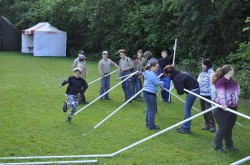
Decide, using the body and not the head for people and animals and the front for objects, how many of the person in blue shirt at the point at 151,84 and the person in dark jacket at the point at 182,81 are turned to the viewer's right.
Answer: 1

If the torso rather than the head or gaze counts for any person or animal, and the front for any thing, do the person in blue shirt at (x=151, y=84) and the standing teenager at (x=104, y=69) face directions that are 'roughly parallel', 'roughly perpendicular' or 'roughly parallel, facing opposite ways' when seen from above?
roughly perpendicular

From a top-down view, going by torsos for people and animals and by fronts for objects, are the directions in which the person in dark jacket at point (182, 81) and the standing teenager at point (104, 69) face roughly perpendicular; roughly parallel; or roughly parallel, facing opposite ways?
roughly perpendicular

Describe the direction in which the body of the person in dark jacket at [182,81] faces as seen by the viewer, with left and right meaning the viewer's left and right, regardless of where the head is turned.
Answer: facing to the left of the viewer

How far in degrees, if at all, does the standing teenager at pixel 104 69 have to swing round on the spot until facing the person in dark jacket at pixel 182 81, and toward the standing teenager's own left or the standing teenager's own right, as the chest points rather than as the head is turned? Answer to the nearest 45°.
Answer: approximately 45° to the standing teenager's own left

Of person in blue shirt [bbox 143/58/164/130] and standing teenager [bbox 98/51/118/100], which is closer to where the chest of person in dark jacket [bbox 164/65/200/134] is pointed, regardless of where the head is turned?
the person in blue shirt
